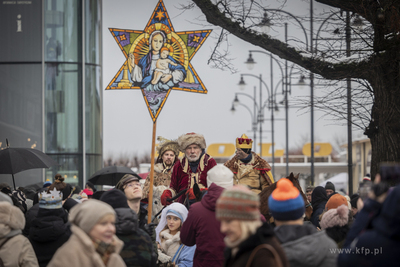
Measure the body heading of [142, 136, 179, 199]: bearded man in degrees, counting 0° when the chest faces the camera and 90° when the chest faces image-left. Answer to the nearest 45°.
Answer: approximately 0°

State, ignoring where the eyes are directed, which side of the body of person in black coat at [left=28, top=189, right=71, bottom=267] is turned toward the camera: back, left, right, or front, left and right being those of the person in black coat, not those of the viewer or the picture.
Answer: back

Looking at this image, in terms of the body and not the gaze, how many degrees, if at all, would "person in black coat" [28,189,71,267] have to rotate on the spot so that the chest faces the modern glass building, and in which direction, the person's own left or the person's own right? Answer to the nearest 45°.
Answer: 0° — they already face it

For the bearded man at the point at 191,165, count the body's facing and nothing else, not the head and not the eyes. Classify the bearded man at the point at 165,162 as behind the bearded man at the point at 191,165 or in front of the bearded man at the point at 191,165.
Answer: behind

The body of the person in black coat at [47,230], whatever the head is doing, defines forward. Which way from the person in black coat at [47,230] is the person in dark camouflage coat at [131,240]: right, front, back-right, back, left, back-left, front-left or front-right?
back-right

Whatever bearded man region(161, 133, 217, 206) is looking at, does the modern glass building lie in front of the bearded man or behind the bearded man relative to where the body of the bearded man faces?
behind

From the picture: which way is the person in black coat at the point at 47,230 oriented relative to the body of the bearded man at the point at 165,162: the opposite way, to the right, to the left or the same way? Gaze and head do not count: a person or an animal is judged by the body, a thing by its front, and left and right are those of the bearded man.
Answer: the opposite way

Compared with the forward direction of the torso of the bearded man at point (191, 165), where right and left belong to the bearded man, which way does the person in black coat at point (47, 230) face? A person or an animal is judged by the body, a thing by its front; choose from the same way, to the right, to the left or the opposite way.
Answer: the opposite way

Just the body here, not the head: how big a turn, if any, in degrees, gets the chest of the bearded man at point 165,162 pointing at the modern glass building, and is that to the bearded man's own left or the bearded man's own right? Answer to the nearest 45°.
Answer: approximately 135° to the bearded man's own right

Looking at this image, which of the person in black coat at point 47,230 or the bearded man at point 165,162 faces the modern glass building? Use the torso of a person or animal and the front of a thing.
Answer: the person in black coat

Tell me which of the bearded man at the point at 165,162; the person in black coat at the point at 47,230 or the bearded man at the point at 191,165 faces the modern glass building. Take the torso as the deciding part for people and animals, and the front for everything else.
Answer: the person in black coat

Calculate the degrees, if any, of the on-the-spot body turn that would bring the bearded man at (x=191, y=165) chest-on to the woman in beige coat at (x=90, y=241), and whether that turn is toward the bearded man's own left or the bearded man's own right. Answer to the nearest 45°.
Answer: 0° — they already face them

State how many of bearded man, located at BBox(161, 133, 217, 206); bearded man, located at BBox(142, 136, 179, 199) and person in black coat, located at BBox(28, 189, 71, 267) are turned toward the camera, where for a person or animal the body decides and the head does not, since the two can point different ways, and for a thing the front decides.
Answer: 2
